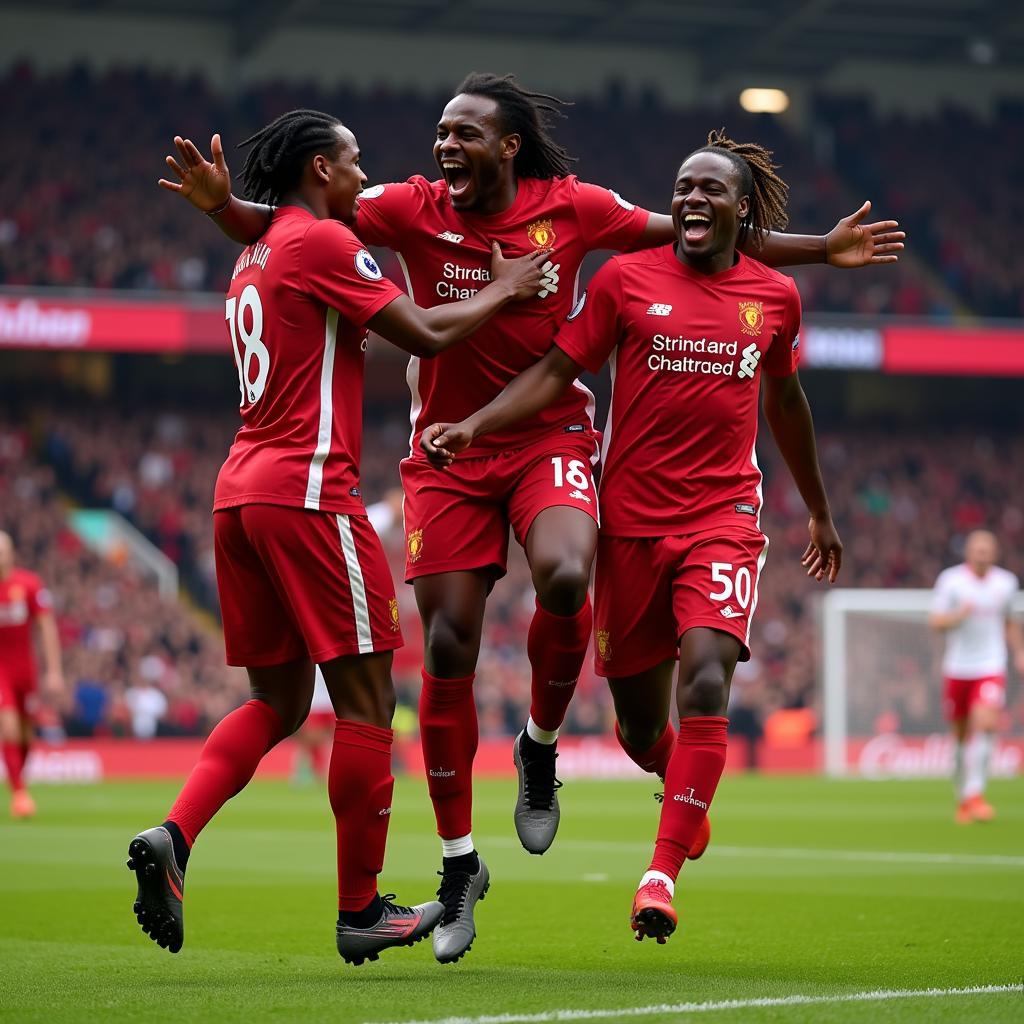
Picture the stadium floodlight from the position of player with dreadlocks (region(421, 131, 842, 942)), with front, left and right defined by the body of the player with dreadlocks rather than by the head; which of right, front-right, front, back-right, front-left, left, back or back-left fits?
back

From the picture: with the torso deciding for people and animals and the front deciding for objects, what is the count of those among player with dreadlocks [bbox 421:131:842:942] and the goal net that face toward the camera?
2

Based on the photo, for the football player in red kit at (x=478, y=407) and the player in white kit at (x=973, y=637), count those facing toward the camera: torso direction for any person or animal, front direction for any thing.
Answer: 2

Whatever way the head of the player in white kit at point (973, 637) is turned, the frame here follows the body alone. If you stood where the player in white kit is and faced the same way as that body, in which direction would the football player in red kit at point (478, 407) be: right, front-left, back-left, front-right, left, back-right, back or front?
front

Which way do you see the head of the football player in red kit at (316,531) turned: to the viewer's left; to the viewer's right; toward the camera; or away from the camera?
to the viewer's right

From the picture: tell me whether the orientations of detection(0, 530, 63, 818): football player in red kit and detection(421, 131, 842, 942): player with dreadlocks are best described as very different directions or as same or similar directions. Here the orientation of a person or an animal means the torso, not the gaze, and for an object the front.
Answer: same or similar directions

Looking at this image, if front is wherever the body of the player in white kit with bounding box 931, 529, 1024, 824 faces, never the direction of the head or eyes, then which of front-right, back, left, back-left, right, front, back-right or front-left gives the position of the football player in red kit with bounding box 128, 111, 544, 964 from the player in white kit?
front

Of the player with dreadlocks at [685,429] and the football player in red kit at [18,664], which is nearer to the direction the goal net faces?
the player with dreadlocks

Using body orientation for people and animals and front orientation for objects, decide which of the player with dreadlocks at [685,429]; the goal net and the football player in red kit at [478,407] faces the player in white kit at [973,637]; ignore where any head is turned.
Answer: the goal net

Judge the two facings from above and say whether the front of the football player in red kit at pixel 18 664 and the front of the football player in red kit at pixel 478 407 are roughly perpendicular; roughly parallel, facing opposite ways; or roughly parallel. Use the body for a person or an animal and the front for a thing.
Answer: roughly parallel

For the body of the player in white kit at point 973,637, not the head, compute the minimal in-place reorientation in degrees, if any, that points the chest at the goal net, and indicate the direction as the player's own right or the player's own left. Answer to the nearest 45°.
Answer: approximately 180°

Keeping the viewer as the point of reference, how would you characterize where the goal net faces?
facing the viewer

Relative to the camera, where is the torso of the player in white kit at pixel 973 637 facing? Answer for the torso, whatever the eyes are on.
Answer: toward the camera

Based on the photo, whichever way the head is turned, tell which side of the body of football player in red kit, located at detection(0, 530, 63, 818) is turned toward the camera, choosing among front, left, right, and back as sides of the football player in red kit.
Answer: front

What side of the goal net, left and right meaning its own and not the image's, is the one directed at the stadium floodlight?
back

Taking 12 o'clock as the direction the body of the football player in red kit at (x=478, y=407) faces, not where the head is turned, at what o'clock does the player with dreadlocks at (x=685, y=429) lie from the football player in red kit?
The player with dreadlocks is roughly at 9 o'clock from the football player in red kit.

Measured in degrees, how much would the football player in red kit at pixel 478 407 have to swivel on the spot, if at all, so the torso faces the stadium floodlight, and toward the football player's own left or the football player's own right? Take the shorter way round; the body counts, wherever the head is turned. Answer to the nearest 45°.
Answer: approximately 180°
